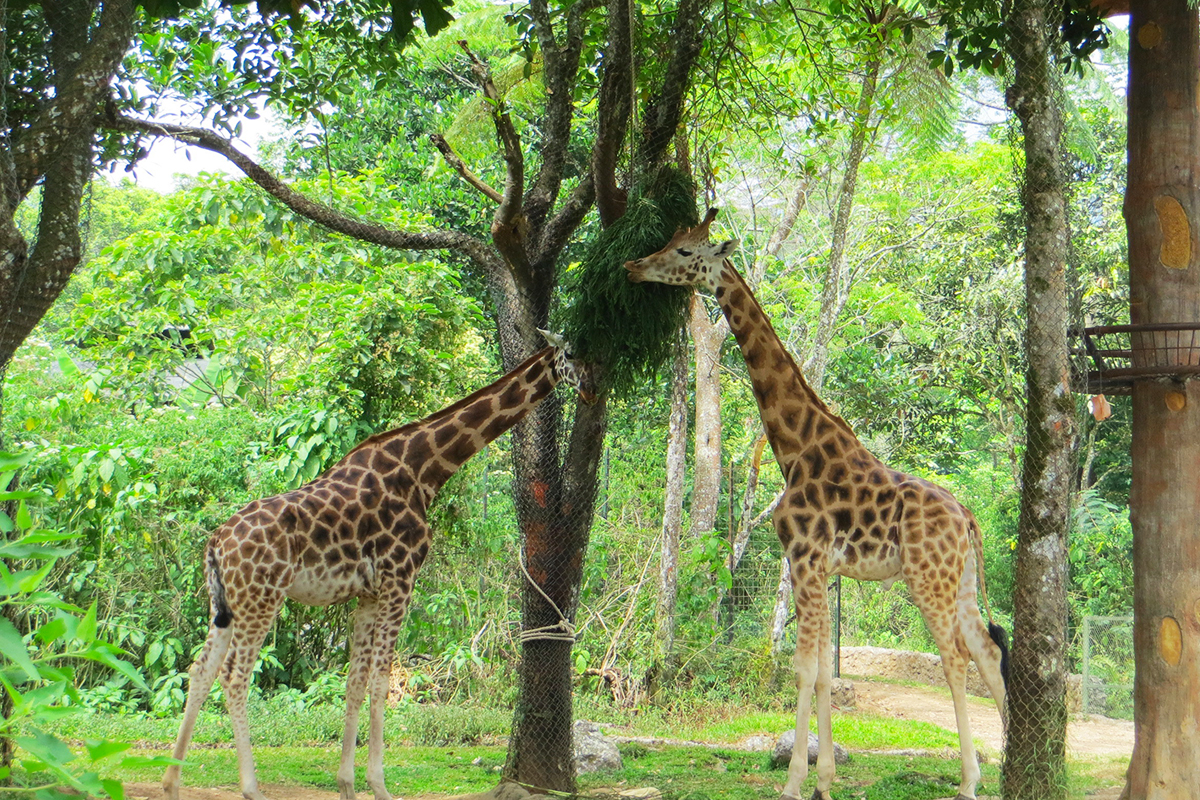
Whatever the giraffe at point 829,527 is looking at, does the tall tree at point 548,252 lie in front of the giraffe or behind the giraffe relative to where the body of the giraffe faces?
in front

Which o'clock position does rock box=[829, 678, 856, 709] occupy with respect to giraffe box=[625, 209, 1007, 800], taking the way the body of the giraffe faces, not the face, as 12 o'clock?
The rock is roughly at 3 o'clock from the giraffe.

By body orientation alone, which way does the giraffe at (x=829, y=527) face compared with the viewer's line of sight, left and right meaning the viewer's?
facing to the left of the viewer

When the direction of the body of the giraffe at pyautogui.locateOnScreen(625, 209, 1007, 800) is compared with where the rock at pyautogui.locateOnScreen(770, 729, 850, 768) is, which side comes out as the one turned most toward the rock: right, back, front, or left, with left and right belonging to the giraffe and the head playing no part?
right

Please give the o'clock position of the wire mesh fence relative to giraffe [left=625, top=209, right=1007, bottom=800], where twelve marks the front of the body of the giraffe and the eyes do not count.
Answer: The wire mesh fence is roughly at 4 o'clock from the giraffe.

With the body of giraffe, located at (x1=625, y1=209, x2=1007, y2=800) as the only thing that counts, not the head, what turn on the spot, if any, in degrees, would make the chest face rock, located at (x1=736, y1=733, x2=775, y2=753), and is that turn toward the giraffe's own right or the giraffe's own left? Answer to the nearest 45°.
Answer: approximately 90° to the giraffe's own right

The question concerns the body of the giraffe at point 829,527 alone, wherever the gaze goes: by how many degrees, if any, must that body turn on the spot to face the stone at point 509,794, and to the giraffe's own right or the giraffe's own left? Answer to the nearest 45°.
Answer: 0° — it already faces it

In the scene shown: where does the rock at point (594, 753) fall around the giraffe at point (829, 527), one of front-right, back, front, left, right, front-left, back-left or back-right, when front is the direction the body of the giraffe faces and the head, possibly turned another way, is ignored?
front-right
